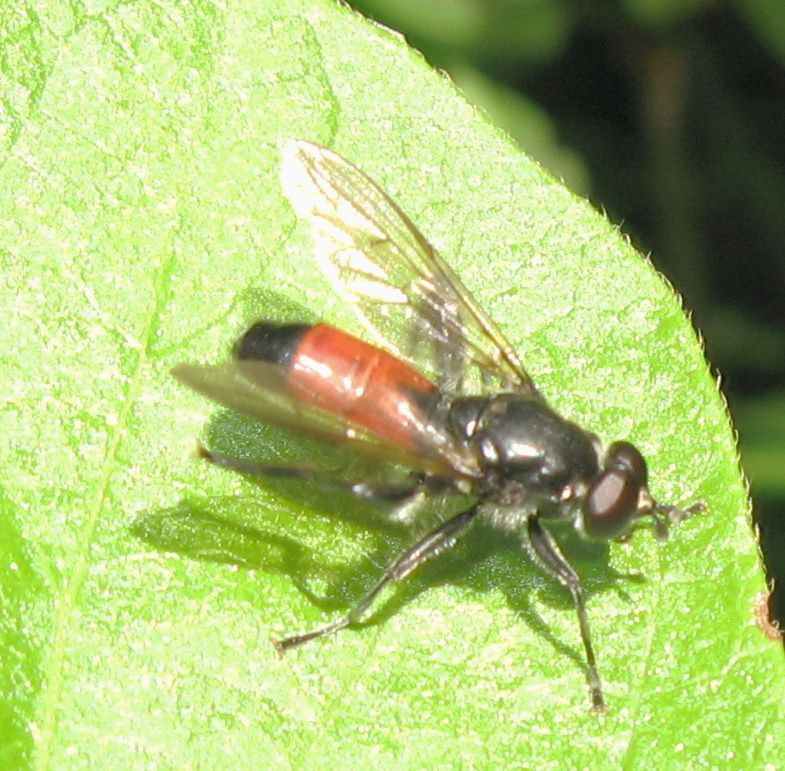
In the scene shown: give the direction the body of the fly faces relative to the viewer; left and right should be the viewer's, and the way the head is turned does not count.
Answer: facing the viewer and to the right of the viewer
